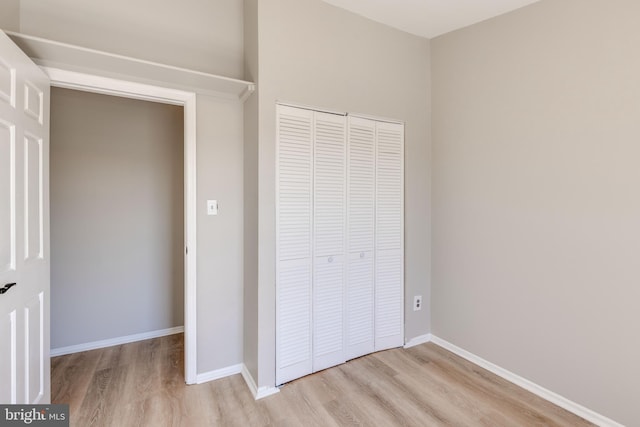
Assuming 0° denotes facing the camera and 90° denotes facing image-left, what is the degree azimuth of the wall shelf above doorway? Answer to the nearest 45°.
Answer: approximately 0°
